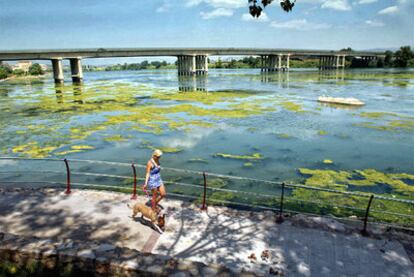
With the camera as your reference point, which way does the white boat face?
facing to the right of the viewer

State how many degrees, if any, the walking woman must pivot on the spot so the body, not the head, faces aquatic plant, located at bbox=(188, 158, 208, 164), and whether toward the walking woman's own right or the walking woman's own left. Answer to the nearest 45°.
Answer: approximately 135° to the walking woman's own left

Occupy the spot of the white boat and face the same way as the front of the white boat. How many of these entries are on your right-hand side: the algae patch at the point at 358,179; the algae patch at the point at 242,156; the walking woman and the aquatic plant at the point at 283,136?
4
